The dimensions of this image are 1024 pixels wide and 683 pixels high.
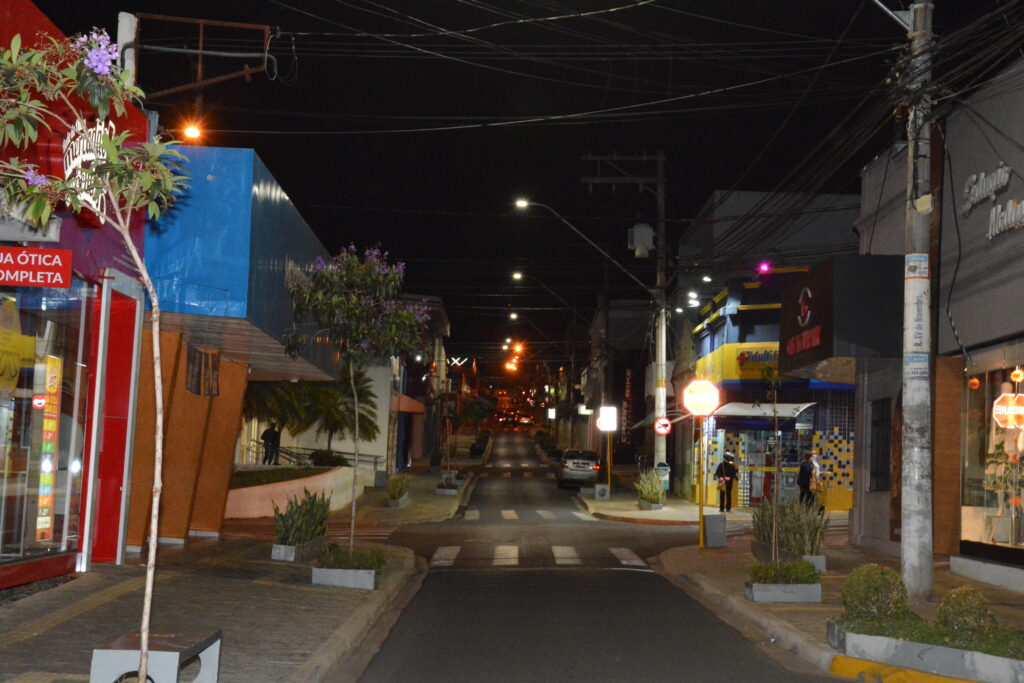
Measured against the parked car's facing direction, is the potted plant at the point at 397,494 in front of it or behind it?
behind

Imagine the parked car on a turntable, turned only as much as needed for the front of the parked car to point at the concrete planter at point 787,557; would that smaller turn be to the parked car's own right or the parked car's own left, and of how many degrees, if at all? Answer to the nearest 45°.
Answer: approximately 180°

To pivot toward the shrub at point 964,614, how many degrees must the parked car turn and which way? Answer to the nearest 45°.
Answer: approximately 180°

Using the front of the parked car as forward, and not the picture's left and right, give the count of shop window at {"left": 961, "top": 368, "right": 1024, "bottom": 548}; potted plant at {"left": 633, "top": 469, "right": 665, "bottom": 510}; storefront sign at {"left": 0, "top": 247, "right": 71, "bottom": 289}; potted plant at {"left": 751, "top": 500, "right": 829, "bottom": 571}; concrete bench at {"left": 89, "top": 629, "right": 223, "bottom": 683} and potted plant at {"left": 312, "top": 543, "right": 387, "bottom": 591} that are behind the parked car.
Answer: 6

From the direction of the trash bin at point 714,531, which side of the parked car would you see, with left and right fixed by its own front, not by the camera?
back

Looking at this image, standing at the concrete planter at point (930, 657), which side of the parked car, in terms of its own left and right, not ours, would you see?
back

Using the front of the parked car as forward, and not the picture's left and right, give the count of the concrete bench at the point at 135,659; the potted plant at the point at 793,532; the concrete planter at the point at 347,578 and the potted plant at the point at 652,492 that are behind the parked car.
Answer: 4

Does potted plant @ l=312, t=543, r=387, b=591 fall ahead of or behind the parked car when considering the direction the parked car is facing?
behind

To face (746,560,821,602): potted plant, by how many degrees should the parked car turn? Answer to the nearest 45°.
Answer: approximately 180°

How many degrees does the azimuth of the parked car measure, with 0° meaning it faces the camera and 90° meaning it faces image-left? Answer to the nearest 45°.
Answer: approximately 180°
